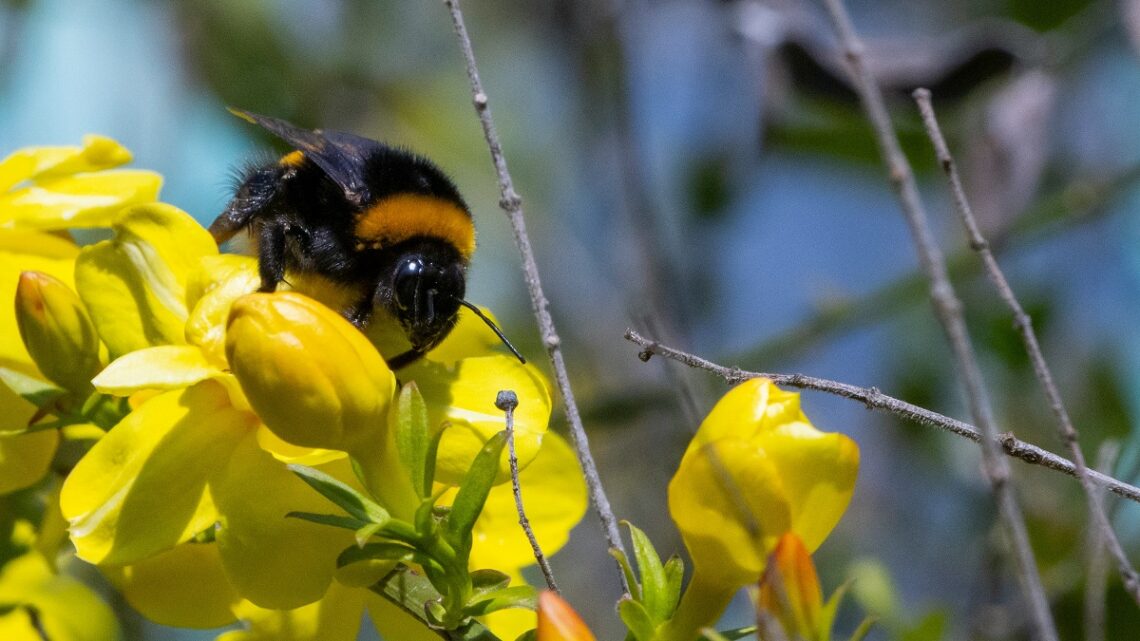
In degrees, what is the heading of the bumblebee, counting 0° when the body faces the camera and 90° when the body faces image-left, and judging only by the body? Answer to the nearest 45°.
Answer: approximately 315°

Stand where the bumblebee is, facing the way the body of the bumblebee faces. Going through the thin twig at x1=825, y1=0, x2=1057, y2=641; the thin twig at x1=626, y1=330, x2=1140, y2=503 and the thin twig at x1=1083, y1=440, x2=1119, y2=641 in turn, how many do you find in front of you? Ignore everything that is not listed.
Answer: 3

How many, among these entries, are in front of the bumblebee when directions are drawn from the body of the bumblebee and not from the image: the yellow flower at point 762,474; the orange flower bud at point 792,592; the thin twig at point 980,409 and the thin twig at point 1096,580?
4
